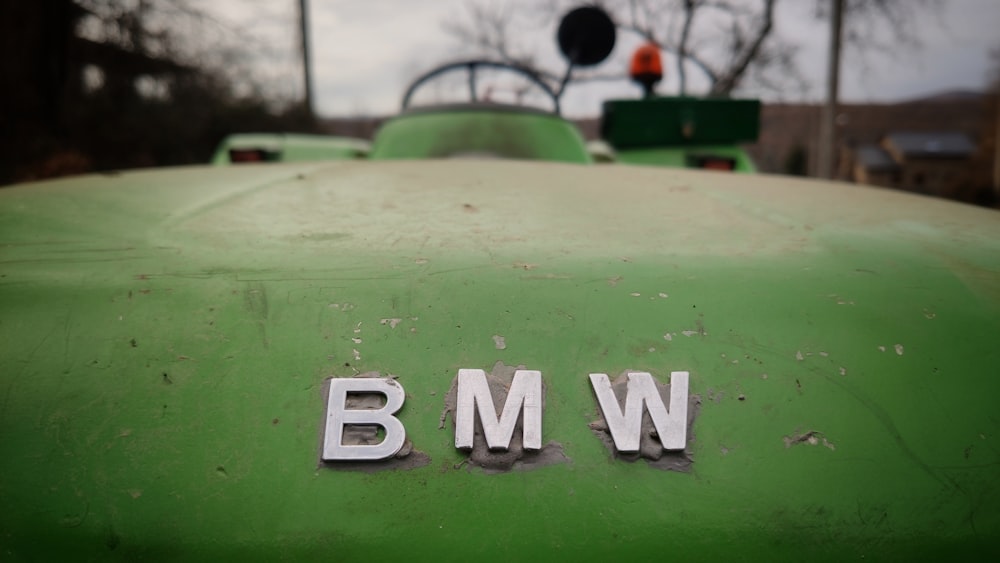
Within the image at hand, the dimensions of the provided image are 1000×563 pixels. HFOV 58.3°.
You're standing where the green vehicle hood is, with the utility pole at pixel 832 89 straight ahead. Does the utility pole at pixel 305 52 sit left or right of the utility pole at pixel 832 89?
left

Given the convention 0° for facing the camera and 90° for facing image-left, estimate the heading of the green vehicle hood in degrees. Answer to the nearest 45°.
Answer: approximately 0°

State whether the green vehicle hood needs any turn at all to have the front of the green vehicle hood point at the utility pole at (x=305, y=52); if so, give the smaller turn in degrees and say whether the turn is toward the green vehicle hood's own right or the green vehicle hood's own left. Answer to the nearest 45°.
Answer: approximately 180°

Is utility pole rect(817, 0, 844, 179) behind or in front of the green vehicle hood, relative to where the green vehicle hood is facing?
behind
